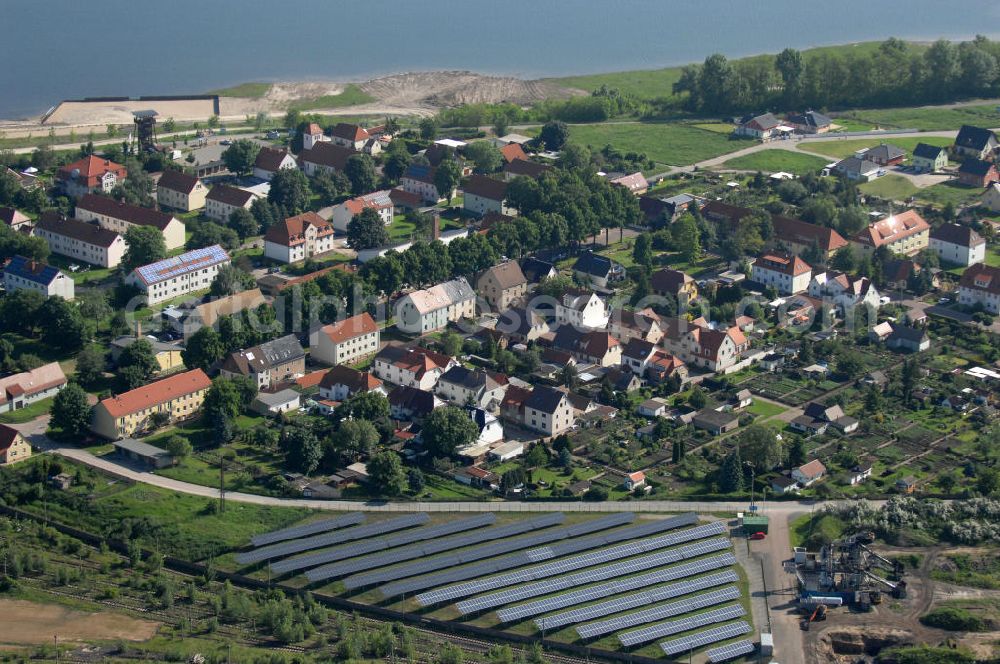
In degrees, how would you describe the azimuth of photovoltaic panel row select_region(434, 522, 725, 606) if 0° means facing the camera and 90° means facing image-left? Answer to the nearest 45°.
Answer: approximately 315°

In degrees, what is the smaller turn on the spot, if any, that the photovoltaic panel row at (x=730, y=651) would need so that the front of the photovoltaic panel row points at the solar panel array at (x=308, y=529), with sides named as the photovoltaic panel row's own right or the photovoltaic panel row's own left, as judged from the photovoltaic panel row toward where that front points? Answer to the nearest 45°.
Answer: approximately 135° to the photovoltaic panel row's own right

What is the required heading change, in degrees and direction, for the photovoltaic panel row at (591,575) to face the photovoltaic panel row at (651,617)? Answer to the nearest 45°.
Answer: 0° — it already faces it

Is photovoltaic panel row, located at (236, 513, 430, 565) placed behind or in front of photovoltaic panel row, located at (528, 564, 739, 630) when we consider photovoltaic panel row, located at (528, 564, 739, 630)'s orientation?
behind

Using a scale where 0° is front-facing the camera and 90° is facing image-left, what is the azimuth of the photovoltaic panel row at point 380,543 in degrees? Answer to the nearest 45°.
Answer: approximately 315°

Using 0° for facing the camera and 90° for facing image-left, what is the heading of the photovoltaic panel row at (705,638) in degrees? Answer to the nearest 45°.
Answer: approximately 315°

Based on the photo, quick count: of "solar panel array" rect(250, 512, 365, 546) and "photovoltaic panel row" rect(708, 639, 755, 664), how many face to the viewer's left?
0

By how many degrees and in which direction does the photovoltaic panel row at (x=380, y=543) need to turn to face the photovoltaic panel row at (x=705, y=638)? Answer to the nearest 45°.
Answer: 0° — it already faces it

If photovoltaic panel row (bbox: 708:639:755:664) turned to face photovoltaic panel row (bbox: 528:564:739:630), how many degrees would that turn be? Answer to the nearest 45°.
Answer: approximately 180°

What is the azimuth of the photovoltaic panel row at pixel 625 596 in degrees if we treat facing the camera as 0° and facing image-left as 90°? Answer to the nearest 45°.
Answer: approximately 315°

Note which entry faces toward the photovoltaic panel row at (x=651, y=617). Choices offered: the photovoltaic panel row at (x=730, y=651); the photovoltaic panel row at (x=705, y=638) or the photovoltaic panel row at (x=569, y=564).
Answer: the photovoltaic panel row at (x=569, y=564)

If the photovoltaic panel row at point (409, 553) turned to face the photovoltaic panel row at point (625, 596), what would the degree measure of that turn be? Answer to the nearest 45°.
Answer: approximately 45° to its left

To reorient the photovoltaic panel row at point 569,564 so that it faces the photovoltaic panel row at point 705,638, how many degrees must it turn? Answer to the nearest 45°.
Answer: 0° — it already faces it
